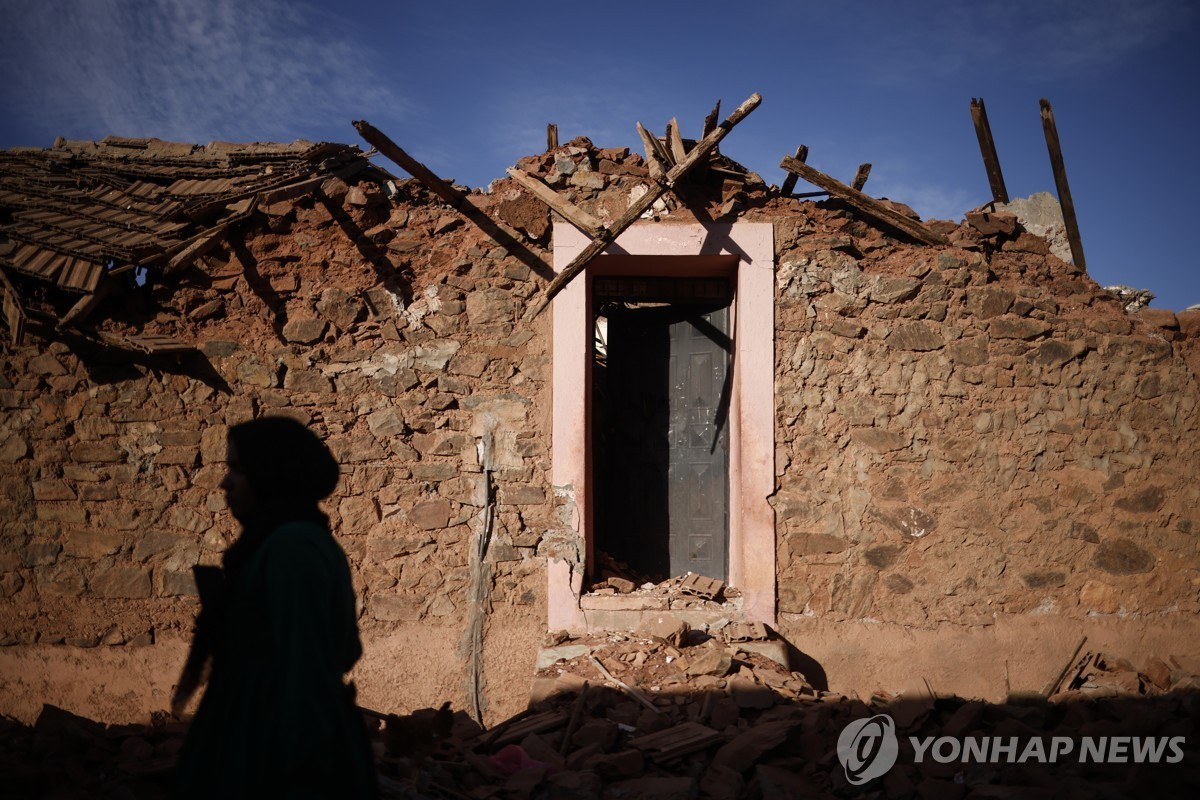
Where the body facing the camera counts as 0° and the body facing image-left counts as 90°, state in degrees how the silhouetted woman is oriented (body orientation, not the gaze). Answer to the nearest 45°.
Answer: approximately 90°

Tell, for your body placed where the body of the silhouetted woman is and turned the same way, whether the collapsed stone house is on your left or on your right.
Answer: on your right

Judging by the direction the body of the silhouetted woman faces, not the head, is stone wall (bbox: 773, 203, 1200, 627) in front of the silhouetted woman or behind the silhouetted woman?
behind

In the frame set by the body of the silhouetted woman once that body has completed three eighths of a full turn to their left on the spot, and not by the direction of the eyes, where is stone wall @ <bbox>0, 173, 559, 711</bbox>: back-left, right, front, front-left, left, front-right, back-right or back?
back-left

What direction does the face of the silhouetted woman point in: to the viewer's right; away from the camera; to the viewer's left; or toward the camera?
to the viewer's left

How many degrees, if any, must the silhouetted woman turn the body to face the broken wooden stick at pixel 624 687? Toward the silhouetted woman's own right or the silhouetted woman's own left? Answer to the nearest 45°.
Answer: approximately 135° to the silhouetted woman's own right
